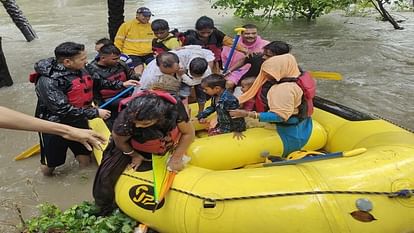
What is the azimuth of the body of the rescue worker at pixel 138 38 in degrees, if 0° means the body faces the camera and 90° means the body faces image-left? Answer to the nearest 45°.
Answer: approximately 315°

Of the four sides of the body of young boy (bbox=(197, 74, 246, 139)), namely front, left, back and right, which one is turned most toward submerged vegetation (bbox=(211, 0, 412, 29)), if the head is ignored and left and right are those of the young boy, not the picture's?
right

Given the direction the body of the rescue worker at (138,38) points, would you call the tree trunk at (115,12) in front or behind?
behind

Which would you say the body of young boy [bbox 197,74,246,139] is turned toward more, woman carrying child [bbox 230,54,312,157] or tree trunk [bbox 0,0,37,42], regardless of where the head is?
the tree trunk

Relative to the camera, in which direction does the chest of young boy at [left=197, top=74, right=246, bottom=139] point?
to the viewer's left

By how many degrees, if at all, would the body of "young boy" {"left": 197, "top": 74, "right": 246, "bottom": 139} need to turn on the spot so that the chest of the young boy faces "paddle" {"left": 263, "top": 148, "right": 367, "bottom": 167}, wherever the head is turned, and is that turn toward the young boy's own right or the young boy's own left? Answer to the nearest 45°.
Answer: approximately 135° to the young boy's own left

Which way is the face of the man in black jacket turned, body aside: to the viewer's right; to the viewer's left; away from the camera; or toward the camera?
to the viewer's right

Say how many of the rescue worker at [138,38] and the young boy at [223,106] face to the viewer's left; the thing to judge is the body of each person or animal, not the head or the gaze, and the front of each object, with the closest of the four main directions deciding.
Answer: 1

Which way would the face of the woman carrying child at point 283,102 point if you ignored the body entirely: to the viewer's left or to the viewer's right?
to the viewer's left
